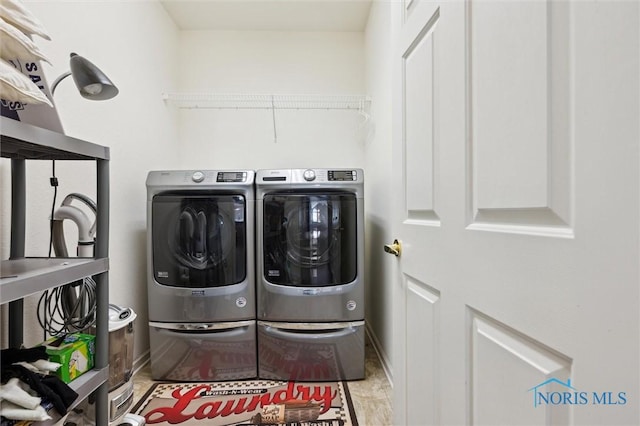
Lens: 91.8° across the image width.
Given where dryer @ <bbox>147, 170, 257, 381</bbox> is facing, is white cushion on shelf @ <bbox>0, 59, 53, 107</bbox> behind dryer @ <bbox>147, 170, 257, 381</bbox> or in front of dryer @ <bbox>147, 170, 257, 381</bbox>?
in front

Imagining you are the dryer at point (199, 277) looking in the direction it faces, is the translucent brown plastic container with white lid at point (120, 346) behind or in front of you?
in front

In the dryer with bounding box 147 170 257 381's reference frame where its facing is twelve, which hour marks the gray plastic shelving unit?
The gray plastic shelving unit is roughly at 1 o'clock from the dryer.

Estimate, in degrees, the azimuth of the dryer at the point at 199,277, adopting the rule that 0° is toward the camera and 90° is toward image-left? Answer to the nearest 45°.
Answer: approximately 0°

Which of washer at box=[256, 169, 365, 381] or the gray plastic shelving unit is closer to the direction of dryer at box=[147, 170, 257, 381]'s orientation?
the gray plastic shelving unit

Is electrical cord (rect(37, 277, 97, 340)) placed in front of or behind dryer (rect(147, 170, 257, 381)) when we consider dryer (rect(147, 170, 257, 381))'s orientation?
in front
